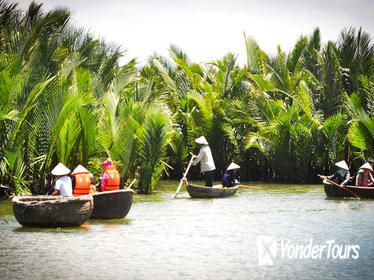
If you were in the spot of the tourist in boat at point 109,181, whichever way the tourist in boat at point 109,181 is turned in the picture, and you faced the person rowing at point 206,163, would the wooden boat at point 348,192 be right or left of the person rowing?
right

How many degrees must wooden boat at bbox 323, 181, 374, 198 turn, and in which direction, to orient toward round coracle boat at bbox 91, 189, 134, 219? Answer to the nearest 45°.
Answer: approximately 45° to its left

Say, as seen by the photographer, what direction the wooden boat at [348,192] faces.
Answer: facing to the left of the viewer

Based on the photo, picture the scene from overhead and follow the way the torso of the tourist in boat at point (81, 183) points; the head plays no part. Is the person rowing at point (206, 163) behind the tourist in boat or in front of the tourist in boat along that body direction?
in front

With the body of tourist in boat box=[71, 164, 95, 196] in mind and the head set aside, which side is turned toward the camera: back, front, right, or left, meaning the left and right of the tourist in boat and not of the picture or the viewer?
back

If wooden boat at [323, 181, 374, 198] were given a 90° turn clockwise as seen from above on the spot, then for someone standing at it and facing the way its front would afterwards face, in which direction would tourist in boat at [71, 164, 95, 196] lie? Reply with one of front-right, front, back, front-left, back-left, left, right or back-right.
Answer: back-left

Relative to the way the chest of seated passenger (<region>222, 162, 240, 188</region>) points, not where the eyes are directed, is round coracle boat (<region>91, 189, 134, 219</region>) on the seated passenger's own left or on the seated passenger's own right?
on the seated passenger's own right

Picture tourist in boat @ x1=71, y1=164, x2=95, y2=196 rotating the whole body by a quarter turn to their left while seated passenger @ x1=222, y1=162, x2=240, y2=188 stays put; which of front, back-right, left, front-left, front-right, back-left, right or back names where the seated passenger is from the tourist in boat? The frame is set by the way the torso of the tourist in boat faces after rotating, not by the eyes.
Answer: back-right

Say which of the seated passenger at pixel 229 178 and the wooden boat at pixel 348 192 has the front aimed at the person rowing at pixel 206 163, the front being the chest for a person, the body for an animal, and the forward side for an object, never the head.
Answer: the wooden boat

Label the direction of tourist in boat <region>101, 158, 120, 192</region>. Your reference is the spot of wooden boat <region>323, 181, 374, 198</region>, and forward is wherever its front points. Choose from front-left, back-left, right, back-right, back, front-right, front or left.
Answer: front-left
